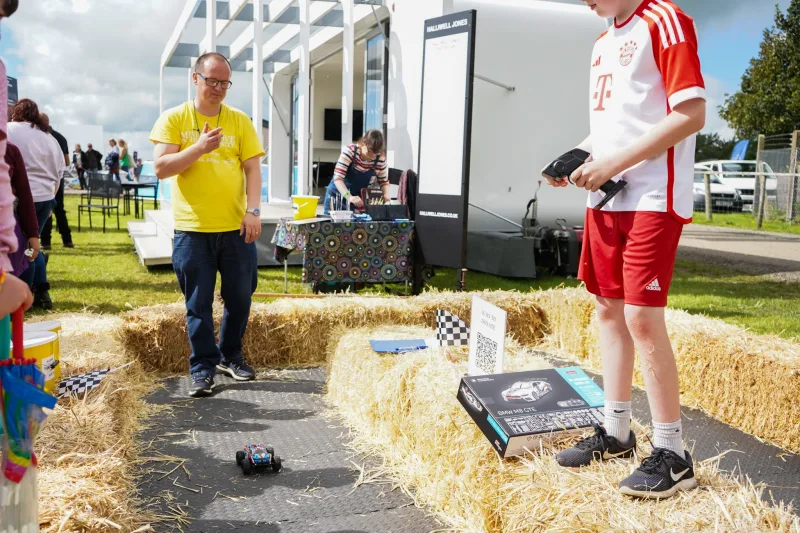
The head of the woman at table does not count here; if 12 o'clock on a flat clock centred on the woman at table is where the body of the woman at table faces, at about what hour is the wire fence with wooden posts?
The wire fence with wooden posts is roughly at 9 o'clock from the woman at table.

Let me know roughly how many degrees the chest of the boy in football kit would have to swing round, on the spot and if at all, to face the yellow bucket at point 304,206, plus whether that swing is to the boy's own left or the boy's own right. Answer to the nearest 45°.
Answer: approximately 90° to the boy's own right

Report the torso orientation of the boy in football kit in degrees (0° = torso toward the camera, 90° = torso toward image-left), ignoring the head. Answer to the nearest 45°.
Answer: approximately 45°

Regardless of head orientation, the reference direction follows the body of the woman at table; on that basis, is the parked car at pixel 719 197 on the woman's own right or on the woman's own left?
on the woman's own left

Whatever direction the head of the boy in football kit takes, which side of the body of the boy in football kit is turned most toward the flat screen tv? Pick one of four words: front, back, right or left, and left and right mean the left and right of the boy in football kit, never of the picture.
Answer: right

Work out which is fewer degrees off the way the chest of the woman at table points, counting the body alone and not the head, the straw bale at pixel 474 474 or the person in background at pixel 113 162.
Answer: the straw bale

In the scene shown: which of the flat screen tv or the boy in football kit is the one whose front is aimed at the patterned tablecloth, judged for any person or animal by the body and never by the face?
the flat screen tv

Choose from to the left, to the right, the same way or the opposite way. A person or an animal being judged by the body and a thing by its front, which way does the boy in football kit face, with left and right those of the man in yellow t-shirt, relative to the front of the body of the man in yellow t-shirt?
to the right

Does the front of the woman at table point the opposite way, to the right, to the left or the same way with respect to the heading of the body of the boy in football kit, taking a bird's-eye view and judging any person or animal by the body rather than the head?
to the left

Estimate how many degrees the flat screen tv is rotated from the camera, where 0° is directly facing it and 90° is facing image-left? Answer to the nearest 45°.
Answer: approximately 0°

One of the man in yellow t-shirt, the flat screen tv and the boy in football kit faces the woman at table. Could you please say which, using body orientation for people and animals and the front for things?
the flat screen tv

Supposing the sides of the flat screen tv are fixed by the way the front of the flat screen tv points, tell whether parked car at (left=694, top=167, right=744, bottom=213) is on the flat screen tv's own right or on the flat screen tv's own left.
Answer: on the flat screen tv's own left
